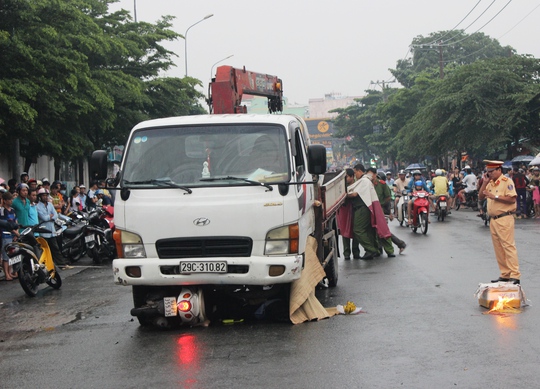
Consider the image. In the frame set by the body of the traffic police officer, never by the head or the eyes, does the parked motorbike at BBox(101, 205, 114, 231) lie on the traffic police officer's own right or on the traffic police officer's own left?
on the traffic police officer's own right

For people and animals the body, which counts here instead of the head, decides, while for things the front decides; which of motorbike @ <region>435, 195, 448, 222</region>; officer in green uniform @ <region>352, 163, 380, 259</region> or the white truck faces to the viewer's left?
the officer in green uniform

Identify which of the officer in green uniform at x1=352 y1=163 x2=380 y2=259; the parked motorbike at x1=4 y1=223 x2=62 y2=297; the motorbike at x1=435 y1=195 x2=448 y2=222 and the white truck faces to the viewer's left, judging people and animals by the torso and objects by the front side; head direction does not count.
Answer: the officer in green uniform

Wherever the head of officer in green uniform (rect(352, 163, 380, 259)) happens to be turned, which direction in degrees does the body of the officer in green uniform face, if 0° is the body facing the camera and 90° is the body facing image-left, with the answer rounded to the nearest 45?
approximately 90°
